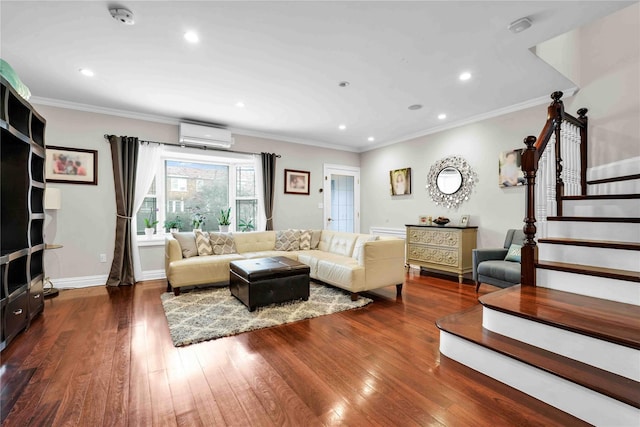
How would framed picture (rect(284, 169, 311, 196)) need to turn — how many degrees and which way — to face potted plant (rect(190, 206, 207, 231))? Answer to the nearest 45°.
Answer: approximately 135° to its right

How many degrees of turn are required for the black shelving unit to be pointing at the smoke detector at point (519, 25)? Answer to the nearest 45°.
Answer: approximately 45° to its right

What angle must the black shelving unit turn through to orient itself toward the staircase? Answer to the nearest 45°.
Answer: approximately 45° to its right

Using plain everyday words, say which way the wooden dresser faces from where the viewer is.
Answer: facing the viewer and to the left of the viewer

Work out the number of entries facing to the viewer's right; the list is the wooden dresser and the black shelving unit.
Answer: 1

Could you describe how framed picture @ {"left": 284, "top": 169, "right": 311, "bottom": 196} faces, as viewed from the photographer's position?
facing the viewer and to the right of the viewer

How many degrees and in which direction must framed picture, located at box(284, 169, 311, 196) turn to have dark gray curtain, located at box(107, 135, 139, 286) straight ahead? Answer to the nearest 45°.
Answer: approximately 90° to its right

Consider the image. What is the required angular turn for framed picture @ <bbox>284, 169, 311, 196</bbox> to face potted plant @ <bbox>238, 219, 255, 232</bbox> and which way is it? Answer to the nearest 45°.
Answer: approximately 135° to its right

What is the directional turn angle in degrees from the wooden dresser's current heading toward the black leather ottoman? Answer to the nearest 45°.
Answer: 0° — it already faces it

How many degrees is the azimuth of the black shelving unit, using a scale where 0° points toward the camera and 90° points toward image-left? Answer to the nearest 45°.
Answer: approximately 270°

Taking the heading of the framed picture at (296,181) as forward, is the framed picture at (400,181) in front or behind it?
in front

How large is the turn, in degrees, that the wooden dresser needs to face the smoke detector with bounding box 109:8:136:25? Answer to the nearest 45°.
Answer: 0° — it already faces it

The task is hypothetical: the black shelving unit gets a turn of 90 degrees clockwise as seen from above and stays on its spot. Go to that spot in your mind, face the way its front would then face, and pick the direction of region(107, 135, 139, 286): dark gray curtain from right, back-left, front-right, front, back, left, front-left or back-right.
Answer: back-left

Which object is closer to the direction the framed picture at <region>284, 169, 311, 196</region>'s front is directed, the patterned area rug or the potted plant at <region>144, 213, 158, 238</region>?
the patterned area rug
